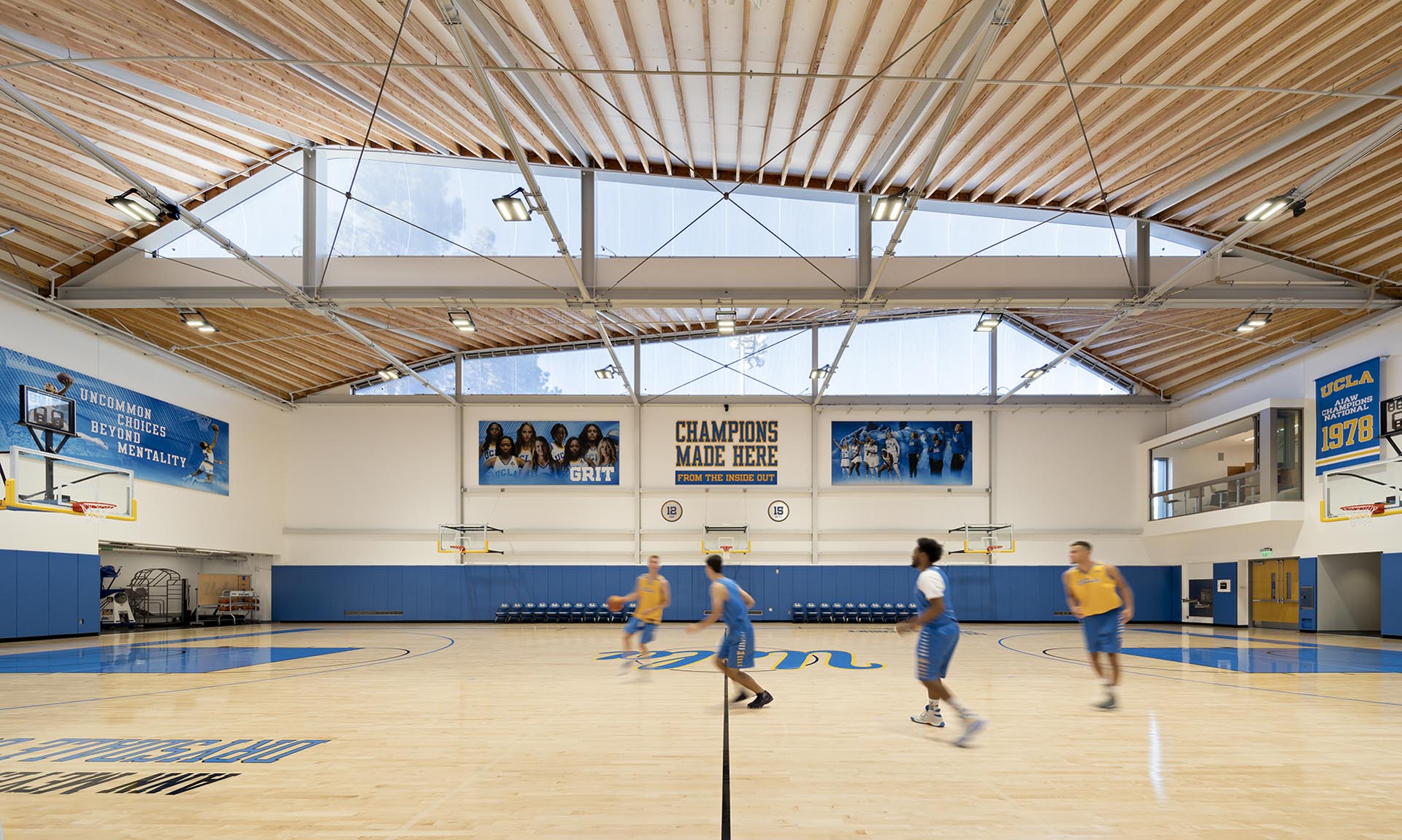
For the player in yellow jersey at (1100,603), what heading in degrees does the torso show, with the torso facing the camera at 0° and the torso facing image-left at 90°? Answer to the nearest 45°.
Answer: approximately 45°

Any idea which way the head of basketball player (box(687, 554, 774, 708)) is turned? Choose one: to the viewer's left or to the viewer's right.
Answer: to the viewer's left

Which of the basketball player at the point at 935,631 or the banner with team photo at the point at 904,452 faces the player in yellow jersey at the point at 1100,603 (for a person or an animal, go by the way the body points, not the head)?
the banner with team photo

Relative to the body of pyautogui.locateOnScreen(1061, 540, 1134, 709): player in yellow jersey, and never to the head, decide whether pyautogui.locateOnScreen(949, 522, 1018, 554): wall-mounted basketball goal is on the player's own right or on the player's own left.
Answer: on the player's own right

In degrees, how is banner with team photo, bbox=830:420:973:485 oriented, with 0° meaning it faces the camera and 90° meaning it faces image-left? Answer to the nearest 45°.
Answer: approximately 0°

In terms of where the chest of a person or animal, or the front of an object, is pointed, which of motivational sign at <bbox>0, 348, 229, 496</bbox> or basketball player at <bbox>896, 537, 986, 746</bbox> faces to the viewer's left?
the basketball player

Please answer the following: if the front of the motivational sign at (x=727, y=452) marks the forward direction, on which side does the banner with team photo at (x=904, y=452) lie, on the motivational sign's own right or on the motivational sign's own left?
on the motivational sign's own left

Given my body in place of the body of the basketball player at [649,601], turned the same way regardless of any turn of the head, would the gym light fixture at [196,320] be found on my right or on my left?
on my right
